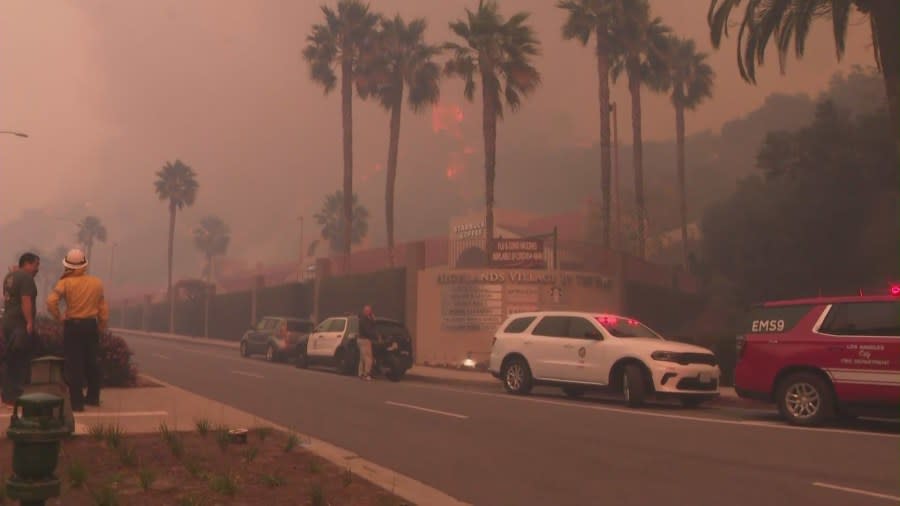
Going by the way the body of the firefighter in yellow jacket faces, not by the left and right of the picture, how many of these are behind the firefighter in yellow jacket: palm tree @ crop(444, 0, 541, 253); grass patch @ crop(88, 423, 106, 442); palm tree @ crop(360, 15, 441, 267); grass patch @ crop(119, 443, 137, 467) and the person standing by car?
2

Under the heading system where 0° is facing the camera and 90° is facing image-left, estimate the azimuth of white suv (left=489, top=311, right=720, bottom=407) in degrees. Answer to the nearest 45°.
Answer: approximately 315°

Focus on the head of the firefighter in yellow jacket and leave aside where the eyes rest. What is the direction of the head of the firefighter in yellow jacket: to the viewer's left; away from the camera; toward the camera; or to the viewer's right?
away from the camera

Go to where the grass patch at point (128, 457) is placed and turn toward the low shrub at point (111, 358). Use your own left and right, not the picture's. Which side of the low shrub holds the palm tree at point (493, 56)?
right

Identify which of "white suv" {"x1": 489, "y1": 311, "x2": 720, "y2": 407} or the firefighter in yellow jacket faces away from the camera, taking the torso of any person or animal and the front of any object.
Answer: the firefighter in yellow jacket

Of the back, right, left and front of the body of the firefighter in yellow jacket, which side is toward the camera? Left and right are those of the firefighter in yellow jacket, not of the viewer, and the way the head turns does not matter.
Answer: back

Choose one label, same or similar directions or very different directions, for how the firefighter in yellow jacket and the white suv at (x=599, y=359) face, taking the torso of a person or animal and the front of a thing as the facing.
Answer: very different directions

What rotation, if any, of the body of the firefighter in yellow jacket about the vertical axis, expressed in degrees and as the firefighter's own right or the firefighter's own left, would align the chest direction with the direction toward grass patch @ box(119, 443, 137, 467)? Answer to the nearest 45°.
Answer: approximately 180°

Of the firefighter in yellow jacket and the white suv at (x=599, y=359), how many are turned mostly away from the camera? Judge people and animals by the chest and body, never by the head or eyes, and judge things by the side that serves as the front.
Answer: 1

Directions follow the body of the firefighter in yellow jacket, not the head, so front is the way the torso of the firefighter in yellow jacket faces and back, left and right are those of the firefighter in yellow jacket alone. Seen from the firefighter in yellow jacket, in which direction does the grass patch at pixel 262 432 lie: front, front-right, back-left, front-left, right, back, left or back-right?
back-right

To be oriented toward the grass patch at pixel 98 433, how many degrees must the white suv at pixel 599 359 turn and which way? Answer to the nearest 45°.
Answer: approximately 90° to its right

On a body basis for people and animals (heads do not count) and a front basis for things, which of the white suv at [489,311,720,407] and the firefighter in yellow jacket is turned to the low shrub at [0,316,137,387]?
the firefighter in yellow jacket

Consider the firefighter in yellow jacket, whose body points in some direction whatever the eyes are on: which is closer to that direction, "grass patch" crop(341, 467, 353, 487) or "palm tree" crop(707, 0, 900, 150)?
the palm tree
